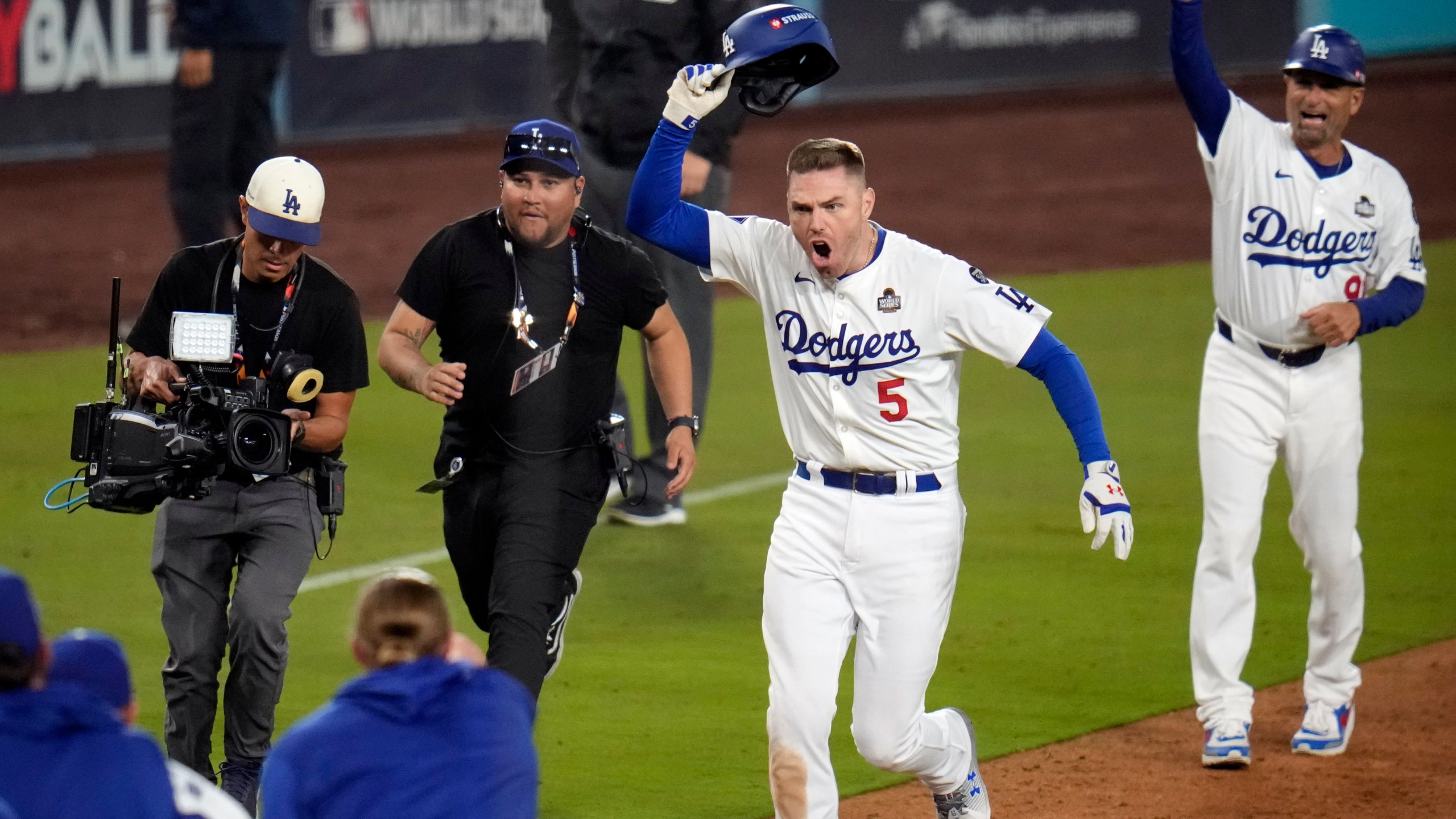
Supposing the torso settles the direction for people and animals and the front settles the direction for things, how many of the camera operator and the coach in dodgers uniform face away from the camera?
0

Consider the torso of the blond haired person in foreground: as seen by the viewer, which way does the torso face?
away from the camera

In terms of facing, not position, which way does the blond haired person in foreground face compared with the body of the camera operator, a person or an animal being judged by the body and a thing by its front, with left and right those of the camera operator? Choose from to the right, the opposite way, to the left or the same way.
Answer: the opposite way

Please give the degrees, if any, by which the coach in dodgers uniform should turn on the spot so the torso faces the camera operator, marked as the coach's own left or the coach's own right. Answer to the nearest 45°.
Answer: approximately 45° to the coach's own right

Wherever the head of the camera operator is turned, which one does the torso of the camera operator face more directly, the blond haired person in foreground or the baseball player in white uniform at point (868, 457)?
the blond haired person in foreground

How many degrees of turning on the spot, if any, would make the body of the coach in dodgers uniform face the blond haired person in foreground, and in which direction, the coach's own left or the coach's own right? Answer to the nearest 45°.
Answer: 0° — they already face them

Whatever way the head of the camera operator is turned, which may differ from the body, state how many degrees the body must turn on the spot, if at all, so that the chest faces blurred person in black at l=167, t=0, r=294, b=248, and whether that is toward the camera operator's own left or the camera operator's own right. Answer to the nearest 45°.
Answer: approximately 180°

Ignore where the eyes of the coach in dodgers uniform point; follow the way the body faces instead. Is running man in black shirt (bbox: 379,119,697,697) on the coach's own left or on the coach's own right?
on the coach's own right

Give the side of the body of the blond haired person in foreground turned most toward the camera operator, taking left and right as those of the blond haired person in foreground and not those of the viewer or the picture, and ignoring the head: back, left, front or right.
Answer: front

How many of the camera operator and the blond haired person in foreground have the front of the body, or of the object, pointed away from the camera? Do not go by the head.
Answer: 1

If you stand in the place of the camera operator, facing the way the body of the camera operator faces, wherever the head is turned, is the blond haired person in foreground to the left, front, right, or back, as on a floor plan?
front

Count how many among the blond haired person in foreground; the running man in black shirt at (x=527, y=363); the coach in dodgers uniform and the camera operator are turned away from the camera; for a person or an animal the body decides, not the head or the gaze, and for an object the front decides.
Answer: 1

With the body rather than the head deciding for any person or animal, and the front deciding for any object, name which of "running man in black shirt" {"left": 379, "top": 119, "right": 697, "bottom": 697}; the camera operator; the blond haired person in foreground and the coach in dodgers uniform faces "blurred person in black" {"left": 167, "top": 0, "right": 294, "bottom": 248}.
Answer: the blond haired person in foreground
